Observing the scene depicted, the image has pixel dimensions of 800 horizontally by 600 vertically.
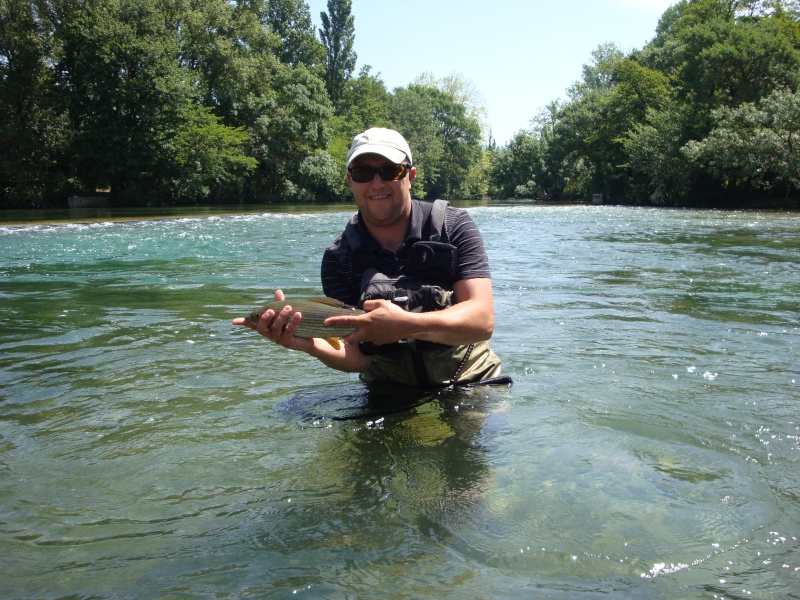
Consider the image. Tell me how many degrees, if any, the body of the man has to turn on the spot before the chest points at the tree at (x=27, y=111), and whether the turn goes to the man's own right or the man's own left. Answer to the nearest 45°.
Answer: approximately 90° to the man's own right

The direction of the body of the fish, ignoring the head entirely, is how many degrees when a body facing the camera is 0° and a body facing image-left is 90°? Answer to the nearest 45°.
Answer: approximately 90°

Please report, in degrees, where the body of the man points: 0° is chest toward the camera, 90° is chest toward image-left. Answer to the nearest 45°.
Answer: approximately 45°

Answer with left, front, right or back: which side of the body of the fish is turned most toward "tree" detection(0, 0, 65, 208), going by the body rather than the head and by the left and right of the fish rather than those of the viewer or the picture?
right
